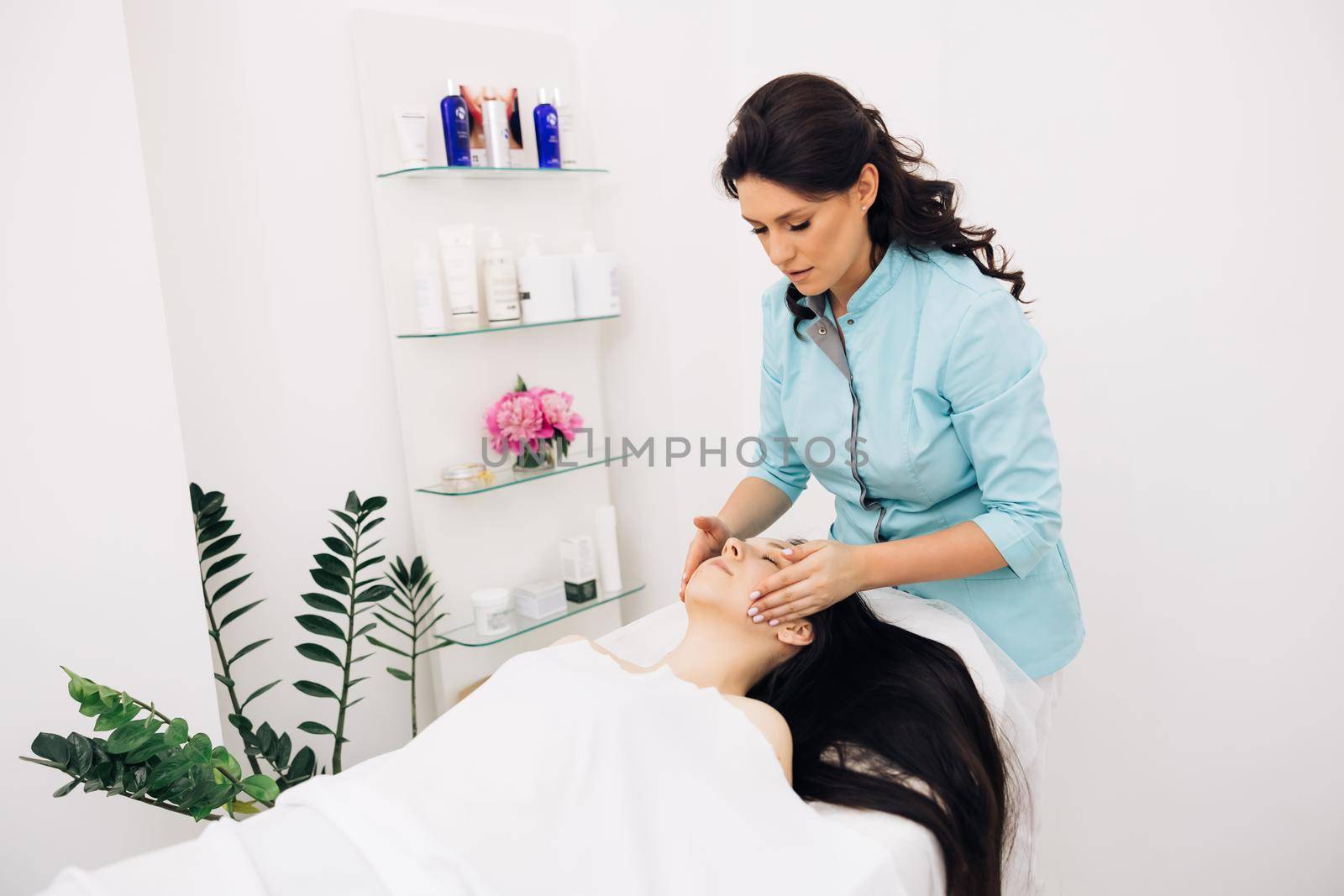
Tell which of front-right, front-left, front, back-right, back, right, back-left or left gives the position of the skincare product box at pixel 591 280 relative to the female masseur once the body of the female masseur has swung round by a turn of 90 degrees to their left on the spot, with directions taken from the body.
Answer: back

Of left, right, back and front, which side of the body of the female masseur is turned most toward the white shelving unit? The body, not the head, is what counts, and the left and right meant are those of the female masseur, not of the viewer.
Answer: right

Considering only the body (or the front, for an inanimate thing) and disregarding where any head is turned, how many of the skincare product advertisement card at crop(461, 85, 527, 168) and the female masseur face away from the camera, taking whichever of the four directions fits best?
0

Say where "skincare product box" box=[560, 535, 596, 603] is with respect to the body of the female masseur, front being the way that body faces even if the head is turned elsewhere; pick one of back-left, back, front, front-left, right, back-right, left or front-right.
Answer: right

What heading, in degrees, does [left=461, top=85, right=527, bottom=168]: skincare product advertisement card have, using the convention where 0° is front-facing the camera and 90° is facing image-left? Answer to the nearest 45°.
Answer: approximately 0°

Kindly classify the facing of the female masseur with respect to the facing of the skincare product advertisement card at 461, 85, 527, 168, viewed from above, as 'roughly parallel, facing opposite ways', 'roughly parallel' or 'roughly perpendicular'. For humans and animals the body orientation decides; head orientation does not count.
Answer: roughly perpendicular

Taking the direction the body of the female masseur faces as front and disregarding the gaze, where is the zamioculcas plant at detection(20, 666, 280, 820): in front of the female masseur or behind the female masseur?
in front
